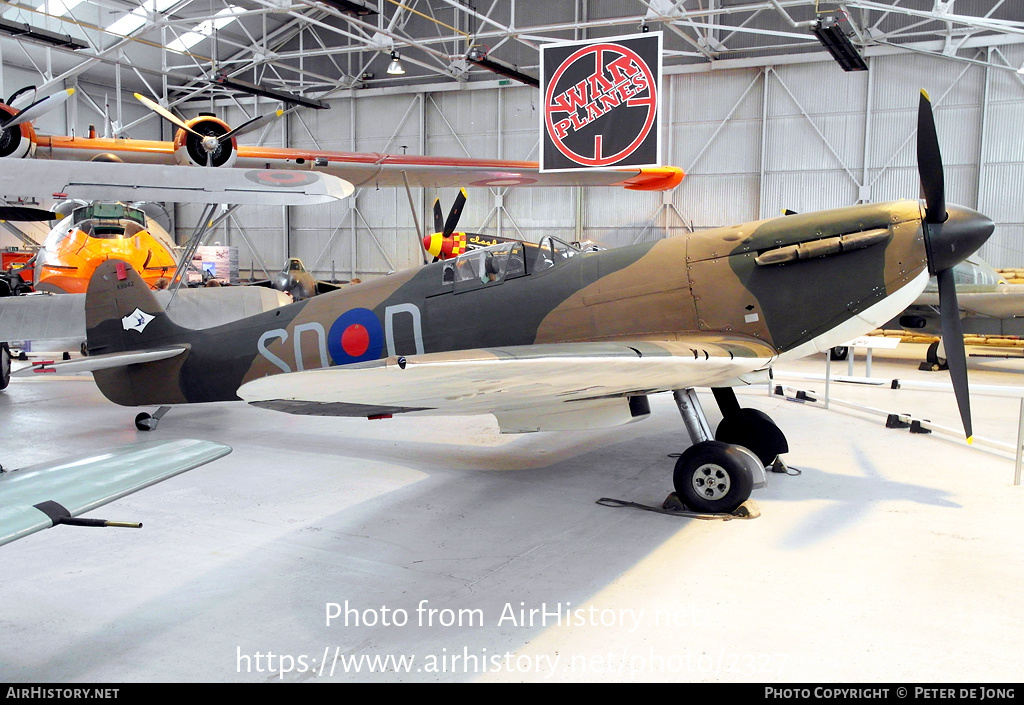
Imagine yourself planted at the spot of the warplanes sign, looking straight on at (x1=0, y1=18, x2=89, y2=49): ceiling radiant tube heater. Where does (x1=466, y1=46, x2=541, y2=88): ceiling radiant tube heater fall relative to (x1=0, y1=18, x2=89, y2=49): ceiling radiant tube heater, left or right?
right

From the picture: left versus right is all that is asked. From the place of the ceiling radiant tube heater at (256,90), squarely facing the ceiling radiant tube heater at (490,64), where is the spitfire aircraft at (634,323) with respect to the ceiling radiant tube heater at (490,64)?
right

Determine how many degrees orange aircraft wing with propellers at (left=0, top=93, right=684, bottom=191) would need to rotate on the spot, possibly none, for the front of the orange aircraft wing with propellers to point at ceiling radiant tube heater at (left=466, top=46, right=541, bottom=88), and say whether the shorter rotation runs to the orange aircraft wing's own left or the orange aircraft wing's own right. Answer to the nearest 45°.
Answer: approximately 135° to the orange aircraft wing's own left

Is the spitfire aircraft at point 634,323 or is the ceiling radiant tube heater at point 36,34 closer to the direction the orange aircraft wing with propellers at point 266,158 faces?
the spitfire aircraft

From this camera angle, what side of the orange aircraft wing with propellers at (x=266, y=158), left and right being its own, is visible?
front
